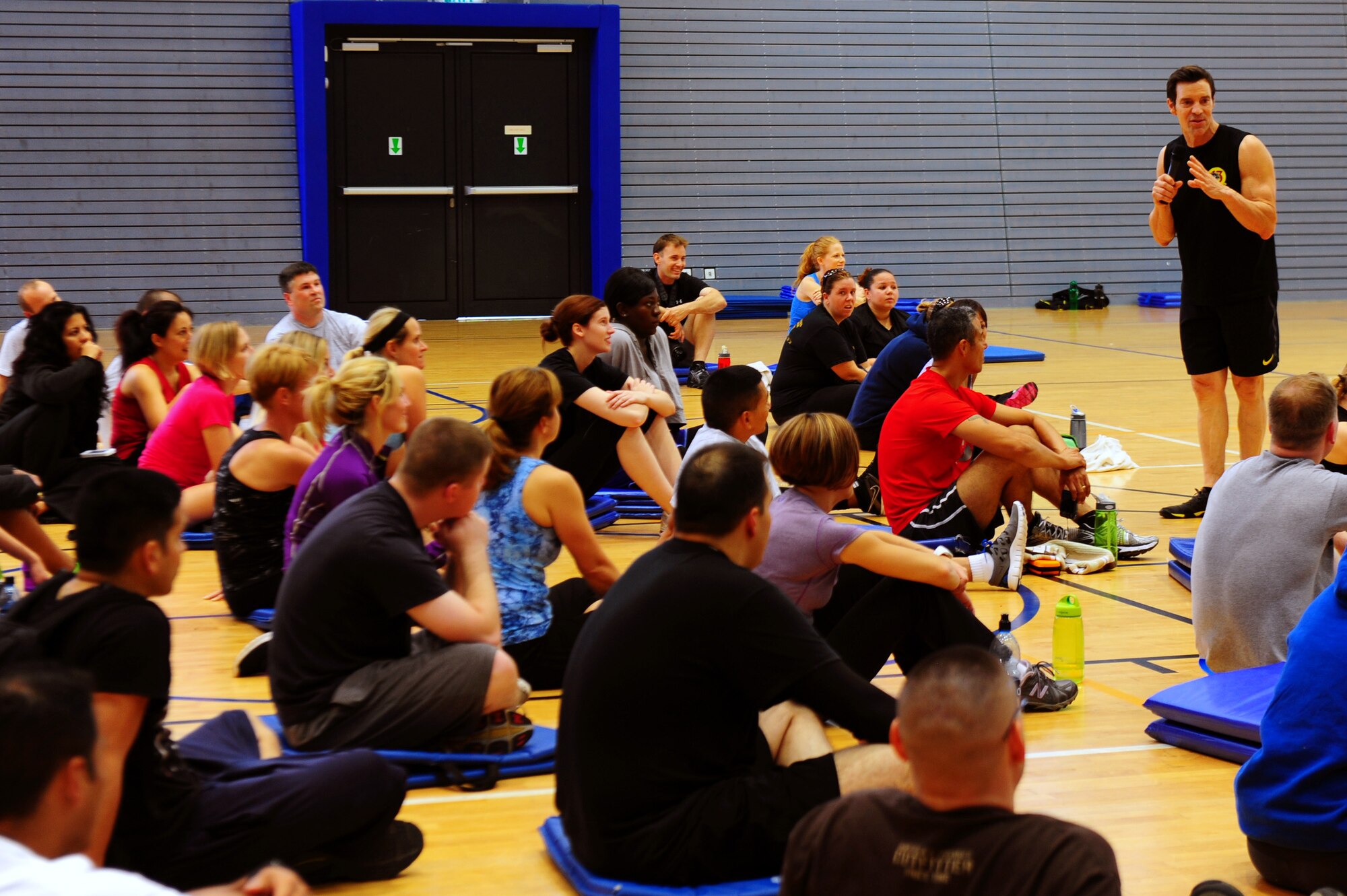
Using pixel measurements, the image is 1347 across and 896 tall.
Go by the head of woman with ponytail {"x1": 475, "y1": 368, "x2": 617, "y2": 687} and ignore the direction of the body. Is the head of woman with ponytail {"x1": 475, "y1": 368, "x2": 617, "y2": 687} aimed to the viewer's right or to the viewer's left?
to the viewer's right

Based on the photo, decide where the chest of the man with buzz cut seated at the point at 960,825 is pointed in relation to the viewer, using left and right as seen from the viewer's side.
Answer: facing away from the viewer

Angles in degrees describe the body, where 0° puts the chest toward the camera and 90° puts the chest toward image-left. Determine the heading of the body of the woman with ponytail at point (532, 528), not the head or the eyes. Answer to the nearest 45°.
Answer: approximately 225°

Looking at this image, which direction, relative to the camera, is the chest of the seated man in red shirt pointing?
to the viewer's right

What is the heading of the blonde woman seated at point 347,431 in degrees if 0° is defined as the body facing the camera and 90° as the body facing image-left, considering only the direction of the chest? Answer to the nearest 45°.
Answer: approximately 270°

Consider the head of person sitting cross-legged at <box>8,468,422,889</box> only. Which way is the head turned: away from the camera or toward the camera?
away from the camera

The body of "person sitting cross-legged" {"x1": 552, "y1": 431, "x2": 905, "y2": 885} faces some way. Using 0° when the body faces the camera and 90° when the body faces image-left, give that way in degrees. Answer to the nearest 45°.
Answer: approximately 225°

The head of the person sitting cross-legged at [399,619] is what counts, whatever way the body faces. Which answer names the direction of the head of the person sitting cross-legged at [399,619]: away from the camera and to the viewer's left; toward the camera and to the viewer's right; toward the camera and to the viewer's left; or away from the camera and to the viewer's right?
away from the camera and to the viewer's right
